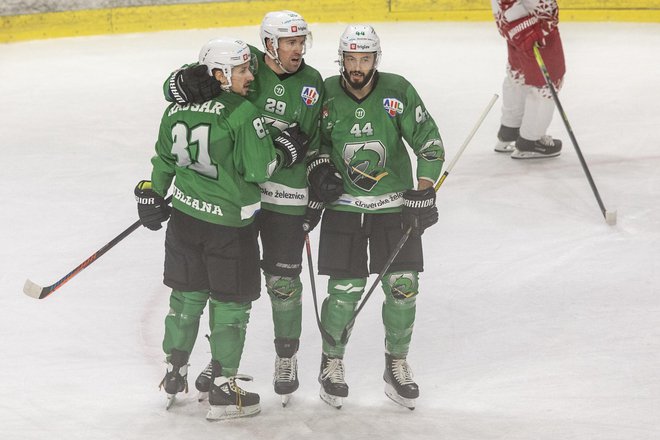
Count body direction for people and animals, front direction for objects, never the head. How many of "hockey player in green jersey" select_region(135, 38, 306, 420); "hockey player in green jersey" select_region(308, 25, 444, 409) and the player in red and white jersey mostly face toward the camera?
1

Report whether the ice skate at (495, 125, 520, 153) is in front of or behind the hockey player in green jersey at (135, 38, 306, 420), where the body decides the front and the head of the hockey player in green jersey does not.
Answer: in front

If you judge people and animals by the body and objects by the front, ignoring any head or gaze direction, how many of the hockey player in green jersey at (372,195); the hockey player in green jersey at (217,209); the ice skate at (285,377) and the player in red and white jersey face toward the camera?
2

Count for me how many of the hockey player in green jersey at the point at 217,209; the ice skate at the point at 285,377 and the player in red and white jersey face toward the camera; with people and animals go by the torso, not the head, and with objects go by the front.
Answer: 1

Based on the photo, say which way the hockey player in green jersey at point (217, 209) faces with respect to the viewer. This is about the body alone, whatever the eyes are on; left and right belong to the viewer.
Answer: facing away from the viewer and to the right of the viewer
